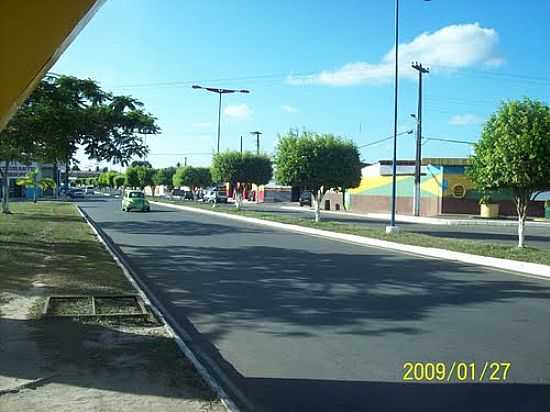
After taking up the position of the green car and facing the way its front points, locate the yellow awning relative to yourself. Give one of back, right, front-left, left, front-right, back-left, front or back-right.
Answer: front-right

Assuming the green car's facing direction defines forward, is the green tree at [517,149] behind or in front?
in front

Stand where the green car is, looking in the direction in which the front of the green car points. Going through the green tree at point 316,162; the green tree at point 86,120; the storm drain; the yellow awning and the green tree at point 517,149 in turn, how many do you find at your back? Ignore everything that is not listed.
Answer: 0

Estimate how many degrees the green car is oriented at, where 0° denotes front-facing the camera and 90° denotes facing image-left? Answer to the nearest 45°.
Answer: approximately 315°

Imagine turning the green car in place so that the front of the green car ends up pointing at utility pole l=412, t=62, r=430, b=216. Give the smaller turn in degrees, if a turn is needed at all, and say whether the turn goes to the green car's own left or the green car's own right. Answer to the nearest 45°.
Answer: approximately 45° to the green car's own left

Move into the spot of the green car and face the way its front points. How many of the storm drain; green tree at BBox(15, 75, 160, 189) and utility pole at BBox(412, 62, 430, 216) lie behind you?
0

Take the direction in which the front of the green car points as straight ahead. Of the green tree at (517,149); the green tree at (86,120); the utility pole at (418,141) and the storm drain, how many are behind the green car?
0

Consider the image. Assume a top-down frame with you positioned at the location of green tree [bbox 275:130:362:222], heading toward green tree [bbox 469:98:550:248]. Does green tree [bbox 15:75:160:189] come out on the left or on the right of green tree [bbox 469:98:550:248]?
right

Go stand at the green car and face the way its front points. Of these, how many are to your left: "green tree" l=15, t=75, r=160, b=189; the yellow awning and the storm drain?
0

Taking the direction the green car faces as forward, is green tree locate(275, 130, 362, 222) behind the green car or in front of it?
in front

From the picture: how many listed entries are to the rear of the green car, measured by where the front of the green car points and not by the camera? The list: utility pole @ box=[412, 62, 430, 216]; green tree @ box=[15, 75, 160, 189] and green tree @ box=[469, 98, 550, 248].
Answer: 0

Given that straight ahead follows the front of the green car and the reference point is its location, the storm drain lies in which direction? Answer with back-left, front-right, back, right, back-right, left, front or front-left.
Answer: front-right

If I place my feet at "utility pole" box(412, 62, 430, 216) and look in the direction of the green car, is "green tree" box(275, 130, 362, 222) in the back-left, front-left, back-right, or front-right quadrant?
front-left

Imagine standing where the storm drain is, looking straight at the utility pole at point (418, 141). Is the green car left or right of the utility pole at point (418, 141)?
left
